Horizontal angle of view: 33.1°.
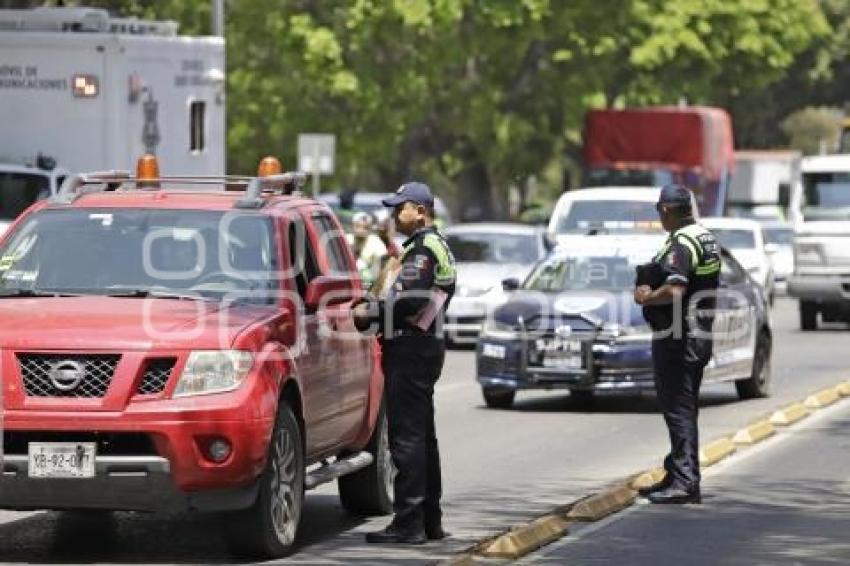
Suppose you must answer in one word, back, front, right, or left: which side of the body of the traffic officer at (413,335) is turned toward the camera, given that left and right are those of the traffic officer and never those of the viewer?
left

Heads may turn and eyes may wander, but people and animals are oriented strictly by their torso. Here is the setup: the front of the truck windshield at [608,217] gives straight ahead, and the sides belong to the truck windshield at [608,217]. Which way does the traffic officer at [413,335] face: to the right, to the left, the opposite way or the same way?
to the right

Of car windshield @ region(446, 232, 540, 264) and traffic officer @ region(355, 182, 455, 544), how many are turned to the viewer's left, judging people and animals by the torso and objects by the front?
1

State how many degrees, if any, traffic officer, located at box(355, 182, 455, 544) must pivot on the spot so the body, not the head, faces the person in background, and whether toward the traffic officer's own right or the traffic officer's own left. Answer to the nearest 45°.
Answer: approximately 90° to the traffic officer's own right

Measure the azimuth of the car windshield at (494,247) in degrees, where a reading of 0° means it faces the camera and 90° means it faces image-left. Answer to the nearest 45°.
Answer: approximately 0°

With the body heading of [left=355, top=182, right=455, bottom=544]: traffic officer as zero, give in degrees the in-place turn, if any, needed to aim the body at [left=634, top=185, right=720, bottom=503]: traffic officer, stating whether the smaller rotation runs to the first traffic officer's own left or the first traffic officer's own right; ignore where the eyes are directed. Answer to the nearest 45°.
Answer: approximately 135° to the first traffic officer's own right

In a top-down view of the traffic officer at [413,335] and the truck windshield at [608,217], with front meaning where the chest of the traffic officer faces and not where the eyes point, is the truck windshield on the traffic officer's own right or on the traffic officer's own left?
on the traffic officer's own right

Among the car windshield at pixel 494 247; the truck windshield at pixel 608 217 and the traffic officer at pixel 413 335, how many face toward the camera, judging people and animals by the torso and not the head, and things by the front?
2

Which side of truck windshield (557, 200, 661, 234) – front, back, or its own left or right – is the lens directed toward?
front

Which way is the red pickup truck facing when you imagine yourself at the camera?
facing the viewer and to the left of the viewer

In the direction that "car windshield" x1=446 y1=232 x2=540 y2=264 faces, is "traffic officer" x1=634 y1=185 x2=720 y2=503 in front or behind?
in front

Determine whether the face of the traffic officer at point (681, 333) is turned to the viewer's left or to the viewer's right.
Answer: to the viewer's left

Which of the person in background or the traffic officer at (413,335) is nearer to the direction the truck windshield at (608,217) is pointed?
the traffic officer

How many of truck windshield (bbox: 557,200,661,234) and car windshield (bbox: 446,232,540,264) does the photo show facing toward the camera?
2

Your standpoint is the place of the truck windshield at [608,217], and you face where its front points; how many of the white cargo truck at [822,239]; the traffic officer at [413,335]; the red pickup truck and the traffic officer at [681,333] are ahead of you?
3
